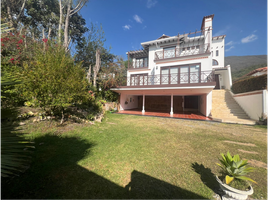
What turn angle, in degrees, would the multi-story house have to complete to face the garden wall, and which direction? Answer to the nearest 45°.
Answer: approximately 45° to its left

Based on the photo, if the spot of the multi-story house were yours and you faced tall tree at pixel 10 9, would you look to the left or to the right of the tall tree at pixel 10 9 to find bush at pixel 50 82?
left

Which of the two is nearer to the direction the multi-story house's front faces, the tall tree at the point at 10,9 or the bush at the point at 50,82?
the bush

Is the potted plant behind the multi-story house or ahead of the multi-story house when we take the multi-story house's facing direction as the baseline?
ahead

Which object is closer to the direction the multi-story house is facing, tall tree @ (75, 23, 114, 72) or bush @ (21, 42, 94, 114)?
the bush

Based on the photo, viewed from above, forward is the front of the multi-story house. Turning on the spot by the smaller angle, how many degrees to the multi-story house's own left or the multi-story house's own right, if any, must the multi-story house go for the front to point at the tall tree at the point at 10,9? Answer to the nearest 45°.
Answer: approximately 45° to the multi-story house's own right

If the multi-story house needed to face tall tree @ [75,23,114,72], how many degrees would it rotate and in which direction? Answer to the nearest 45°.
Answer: approximately 90° to its right

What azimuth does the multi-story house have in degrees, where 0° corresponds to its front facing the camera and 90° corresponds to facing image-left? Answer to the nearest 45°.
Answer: approximately 0°

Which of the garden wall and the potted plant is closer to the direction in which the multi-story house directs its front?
the potted plant

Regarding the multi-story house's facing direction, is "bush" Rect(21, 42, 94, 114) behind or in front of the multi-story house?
in front
